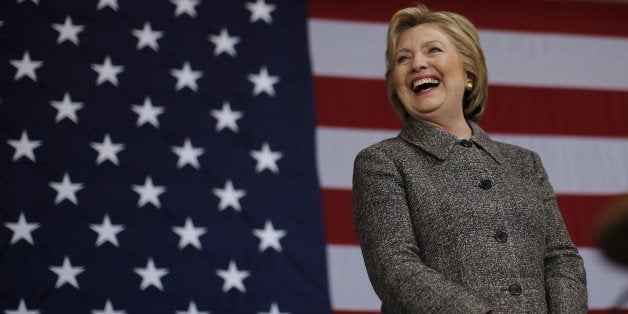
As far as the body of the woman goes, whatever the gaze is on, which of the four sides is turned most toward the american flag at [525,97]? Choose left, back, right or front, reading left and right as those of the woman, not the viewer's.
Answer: back

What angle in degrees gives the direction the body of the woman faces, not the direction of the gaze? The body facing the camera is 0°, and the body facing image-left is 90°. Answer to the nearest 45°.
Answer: approximately 0°

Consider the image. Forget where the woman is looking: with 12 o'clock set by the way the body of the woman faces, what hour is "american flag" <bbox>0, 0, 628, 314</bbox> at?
The american flag is roughly at 5 o'clock from the woman.

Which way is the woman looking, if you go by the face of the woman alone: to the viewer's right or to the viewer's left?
to the viewer's left
